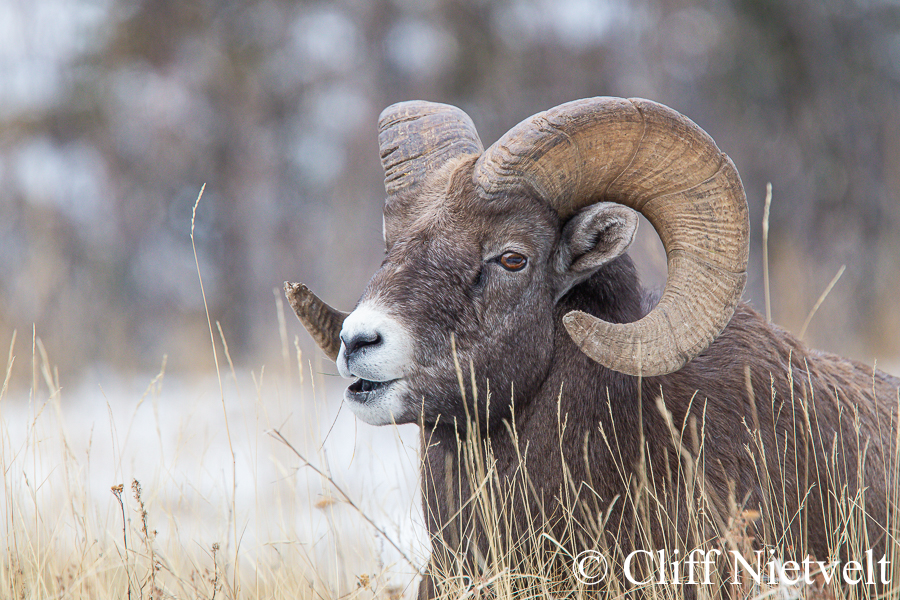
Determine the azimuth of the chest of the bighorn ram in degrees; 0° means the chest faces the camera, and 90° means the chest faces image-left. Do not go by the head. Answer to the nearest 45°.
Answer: approximately 45°
